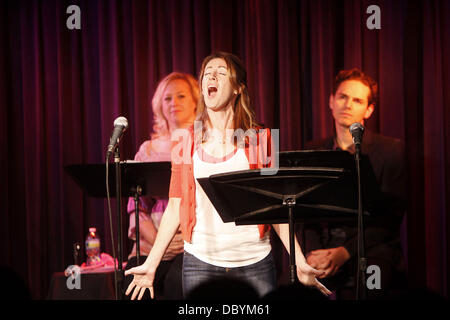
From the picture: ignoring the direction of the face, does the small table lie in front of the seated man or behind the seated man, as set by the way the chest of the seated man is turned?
in front

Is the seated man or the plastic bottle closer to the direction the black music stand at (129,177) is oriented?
the plastic bottle

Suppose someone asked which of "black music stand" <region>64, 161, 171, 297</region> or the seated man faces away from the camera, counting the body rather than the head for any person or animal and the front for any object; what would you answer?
the black music stand

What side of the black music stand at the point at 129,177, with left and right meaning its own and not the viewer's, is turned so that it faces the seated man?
right

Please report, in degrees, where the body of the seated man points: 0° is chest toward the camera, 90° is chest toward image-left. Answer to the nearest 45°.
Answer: approximately 45°

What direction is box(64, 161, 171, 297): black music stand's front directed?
away from the camera

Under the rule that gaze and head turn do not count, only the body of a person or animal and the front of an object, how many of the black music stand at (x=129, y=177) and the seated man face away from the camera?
1

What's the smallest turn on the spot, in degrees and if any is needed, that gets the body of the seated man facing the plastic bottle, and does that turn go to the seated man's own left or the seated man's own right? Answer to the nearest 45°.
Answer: approximately 45° to the seated man's own right
